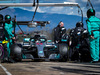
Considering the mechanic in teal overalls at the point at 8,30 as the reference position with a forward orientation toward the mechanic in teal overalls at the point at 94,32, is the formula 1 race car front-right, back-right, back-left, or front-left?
front-left

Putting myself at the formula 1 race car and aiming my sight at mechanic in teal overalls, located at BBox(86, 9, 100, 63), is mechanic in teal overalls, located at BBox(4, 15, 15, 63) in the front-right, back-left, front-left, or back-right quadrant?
back-right

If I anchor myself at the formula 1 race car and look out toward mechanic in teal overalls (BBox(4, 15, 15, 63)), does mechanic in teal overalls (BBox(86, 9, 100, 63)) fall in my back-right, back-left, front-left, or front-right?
back-left

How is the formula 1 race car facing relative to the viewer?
toward the camera

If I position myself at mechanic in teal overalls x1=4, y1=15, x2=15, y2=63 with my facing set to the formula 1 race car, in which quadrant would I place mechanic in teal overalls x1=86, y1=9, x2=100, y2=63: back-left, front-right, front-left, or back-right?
front-right

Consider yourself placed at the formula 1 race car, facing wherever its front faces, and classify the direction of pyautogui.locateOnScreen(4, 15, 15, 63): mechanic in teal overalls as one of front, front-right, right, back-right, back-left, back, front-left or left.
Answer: right

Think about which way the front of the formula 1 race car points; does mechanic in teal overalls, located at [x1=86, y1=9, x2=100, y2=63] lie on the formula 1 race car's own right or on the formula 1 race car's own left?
on the formula 1 race car's own left
